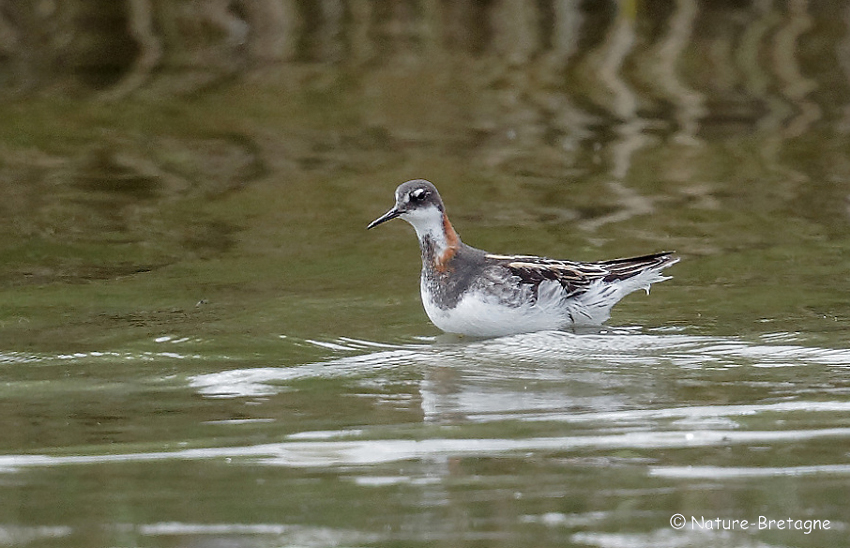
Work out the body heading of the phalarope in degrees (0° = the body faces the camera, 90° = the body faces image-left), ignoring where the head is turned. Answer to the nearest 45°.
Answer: approximately 90°
